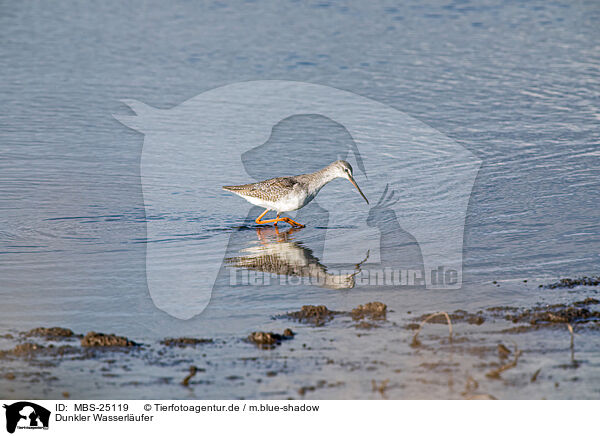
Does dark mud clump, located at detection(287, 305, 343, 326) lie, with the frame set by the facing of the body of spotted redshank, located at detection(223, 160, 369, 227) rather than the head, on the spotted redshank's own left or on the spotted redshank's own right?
on the spotted redshank's own right

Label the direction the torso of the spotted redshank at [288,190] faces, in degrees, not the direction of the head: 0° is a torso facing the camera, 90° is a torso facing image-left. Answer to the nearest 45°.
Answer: approximately 270°

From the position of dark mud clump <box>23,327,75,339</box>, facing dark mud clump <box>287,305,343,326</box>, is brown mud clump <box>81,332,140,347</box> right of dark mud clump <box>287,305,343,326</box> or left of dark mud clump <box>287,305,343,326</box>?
right

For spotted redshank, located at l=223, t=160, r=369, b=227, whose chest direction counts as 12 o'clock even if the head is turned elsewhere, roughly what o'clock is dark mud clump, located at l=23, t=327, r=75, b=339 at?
The dark mud clump is roughly at 4 o'clock from the spotted redshank.

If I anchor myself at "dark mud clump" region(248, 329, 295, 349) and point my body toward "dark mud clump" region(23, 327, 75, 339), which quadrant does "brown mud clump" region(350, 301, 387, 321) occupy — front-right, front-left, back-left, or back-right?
back-right

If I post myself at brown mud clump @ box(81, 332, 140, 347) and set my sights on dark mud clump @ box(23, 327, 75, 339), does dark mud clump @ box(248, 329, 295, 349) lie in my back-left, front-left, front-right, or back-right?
back-right

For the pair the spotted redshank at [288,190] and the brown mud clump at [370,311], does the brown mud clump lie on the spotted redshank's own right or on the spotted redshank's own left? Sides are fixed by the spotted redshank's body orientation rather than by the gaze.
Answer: on the spotted redshank's own right

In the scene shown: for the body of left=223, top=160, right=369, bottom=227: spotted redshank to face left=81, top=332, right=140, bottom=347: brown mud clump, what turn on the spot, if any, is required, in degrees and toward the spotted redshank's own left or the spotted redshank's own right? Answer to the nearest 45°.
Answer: approximately 90° to the spotted redshank's own right
